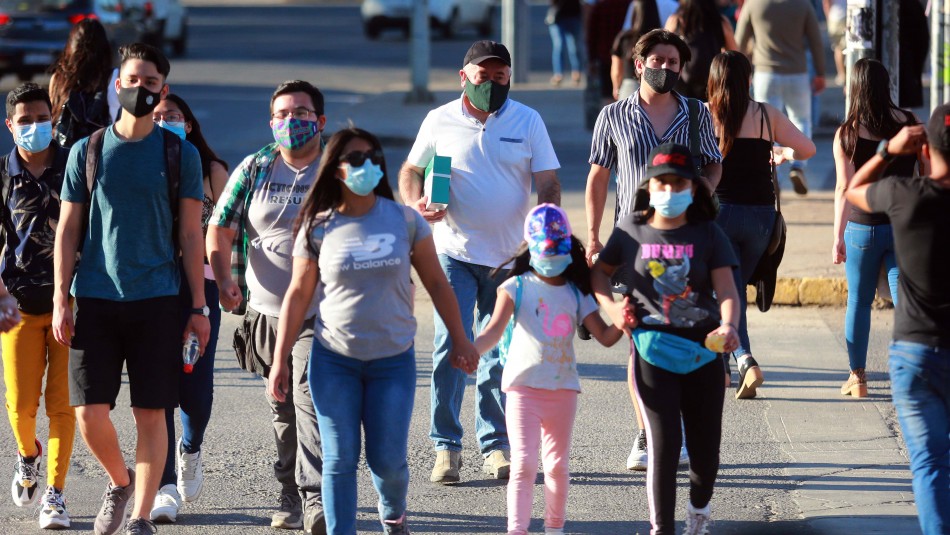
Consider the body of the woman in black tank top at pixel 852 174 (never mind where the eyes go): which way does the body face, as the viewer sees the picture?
away from the camera

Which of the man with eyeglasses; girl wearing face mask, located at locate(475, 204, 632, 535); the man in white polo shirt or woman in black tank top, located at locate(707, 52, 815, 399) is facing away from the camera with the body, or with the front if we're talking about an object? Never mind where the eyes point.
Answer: the woman in black tank top

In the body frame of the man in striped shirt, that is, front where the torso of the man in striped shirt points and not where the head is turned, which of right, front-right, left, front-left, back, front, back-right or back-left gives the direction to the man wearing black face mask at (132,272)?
front-right

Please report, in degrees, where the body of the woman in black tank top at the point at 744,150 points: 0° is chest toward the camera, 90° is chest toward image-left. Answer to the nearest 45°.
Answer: approximately 180°

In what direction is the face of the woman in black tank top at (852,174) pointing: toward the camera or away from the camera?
away from the camera

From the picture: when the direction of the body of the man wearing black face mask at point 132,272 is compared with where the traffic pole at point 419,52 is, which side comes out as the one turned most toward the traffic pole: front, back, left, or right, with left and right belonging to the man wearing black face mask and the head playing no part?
back

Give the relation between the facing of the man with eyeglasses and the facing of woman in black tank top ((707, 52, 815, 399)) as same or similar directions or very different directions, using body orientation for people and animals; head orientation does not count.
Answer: very different directions

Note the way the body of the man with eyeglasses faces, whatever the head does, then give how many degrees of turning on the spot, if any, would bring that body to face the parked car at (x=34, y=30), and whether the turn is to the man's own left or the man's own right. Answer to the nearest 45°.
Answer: approximately 180°

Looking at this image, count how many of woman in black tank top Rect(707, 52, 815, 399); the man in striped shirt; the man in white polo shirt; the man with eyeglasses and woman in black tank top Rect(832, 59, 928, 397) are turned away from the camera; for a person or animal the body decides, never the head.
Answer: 2

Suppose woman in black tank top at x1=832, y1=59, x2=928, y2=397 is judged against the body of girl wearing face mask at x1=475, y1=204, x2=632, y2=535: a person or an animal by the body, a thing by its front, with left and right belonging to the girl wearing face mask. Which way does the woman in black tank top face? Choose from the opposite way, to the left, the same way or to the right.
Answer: the opposite way

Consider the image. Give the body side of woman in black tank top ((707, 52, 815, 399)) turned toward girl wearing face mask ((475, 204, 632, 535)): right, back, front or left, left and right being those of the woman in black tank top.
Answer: back
